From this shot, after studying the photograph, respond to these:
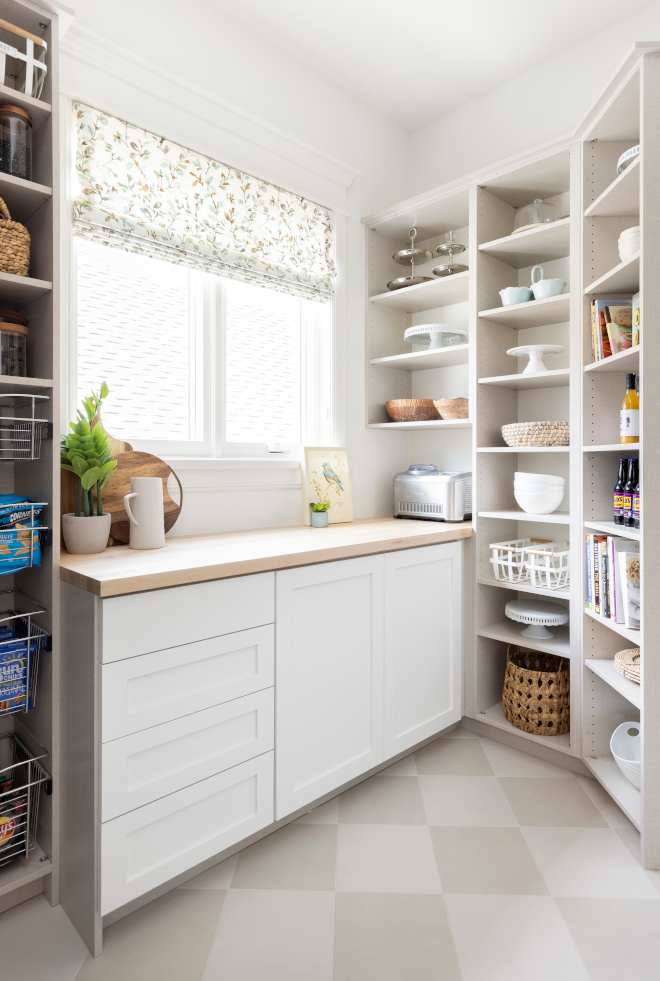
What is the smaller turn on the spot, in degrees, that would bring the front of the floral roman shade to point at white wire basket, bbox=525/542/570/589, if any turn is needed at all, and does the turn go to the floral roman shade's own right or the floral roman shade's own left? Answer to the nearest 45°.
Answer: approximately 45° to the floral roman shade's own left

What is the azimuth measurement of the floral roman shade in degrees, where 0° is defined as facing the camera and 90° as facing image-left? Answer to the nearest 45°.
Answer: approximately 315°

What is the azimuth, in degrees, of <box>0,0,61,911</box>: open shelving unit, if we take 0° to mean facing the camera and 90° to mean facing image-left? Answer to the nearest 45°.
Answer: approximately 315°

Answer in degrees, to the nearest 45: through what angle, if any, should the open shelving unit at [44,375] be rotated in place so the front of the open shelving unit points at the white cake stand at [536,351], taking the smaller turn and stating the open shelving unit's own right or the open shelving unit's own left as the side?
approximately 45° to the open shelving unit's own left

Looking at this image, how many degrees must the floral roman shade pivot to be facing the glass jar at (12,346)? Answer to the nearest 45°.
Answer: approximately 90° to its right

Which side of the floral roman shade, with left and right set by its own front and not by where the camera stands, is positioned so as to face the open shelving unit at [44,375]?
right

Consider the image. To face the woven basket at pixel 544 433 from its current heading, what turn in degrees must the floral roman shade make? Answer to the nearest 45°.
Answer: approximately 45° to its left
